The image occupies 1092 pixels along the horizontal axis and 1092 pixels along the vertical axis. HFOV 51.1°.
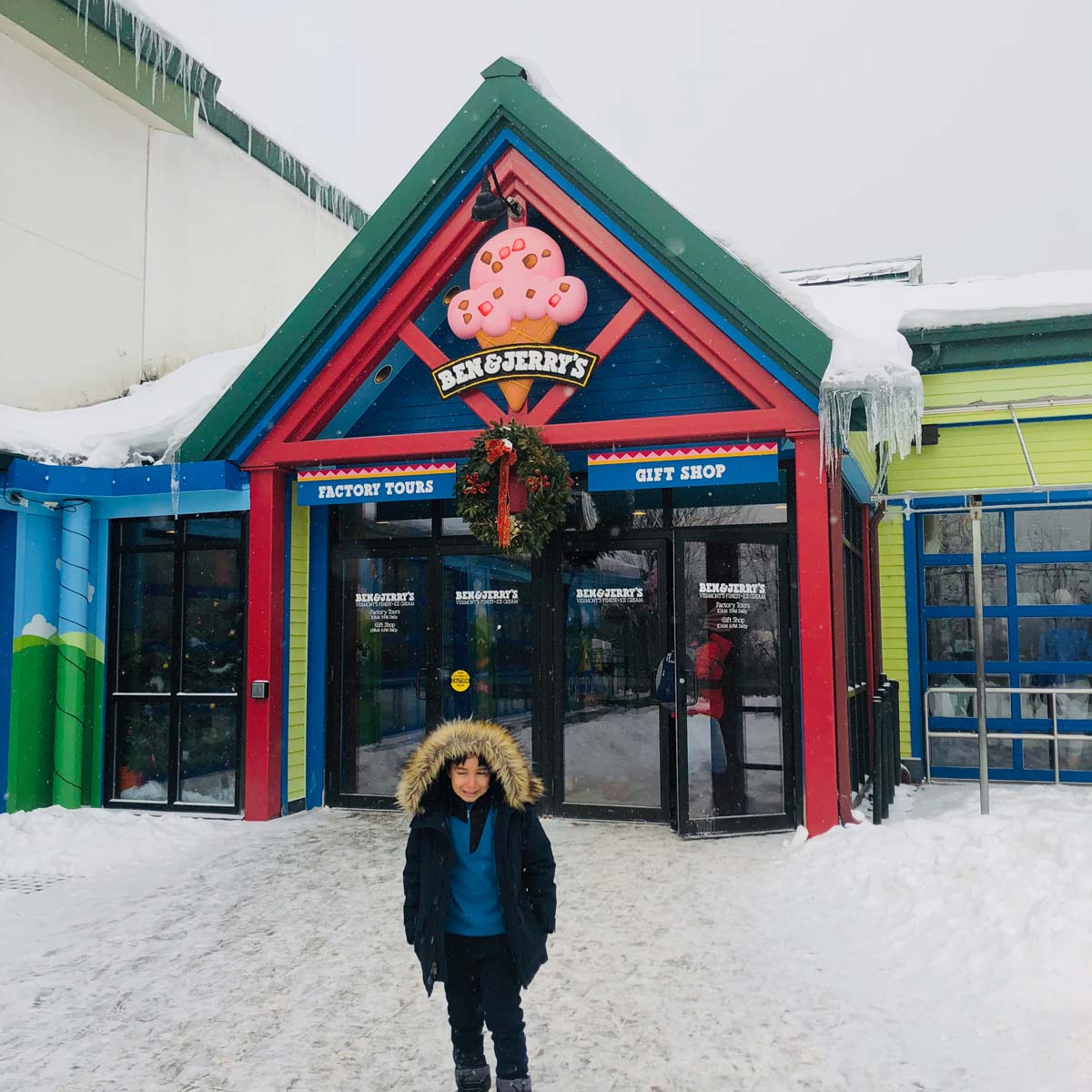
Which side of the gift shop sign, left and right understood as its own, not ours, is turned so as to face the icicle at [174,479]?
right

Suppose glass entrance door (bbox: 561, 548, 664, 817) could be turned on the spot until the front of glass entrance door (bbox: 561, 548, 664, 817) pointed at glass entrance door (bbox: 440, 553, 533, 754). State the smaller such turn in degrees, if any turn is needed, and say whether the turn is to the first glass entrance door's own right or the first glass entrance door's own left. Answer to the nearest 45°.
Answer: approximately 90° to the first glass entrance door's own right

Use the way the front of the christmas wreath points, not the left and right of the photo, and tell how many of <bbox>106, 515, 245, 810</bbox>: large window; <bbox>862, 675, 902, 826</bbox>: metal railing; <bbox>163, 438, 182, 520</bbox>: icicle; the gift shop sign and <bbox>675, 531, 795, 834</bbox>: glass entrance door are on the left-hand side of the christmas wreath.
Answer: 3

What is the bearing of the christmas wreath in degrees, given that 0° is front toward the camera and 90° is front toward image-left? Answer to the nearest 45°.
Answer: approximately 0°
